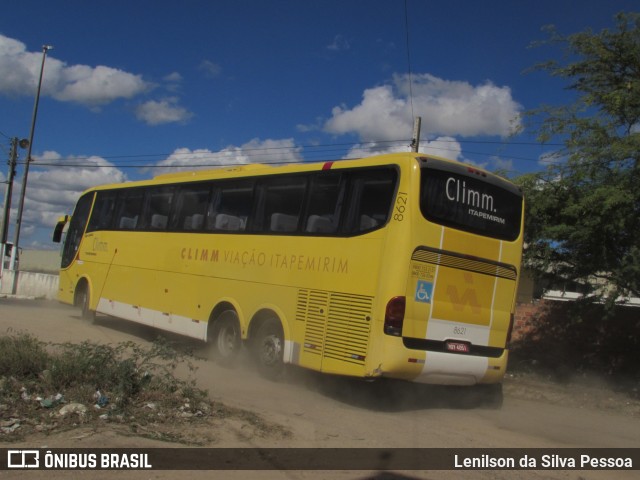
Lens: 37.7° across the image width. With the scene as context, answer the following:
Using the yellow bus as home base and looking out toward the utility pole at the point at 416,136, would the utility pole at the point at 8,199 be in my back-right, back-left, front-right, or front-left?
front-left

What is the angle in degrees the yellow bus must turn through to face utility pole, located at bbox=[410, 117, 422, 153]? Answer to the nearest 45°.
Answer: approximately 45° to its right

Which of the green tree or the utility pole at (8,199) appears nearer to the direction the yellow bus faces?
the utility pole

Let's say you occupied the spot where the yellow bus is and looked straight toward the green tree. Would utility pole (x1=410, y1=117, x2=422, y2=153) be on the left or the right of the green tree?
left

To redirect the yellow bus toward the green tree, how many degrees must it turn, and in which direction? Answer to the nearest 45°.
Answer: approximately 90° to its right

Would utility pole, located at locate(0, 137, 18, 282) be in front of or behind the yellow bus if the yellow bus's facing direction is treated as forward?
in front

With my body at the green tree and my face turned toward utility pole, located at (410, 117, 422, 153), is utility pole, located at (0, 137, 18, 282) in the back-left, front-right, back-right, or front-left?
front-left

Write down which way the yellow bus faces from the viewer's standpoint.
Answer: facing away from the viewer and to the left of the viewer
